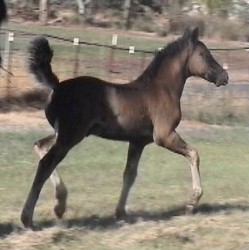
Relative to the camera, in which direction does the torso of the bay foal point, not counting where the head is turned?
to the viewer's right
